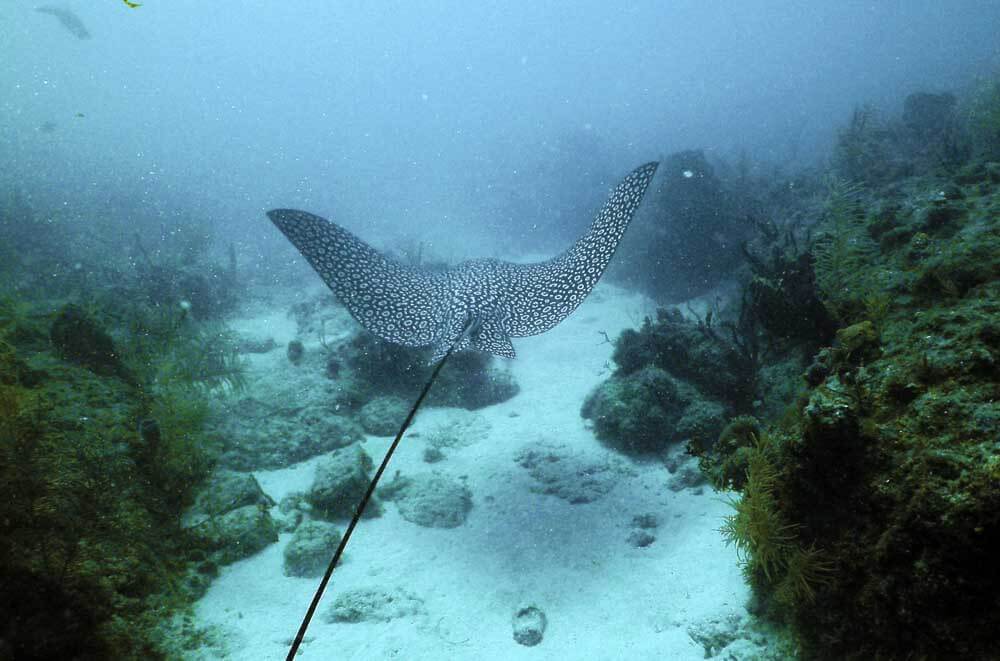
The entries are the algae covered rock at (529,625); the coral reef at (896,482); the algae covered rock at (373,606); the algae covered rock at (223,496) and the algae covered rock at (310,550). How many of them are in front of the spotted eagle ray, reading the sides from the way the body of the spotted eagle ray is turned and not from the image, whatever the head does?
0

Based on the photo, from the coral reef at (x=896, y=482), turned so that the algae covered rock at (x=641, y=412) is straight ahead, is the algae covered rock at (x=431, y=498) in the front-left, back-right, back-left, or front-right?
front-left

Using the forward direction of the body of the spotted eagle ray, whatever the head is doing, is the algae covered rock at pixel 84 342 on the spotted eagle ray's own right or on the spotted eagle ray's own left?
on the spotted eagle ray's own left

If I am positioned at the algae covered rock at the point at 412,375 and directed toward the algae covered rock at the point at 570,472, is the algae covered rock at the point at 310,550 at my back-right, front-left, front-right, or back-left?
front-right

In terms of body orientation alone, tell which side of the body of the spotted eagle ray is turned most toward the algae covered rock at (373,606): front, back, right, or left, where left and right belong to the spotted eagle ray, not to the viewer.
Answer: back

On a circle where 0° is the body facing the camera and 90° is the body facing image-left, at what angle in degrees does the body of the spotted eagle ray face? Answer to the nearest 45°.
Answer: approximately 180°

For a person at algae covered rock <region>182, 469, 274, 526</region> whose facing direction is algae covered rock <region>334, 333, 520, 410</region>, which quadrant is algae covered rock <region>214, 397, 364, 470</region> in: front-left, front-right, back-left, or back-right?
front-left

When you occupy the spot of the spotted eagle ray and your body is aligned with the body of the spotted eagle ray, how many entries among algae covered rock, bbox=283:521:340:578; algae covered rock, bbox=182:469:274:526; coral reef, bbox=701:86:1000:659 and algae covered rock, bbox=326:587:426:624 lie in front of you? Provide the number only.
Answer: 0

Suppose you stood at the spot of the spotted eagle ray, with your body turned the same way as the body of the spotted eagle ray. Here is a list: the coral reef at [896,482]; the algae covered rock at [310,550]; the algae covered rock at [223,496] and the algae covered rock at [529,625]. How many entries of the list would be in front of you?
0

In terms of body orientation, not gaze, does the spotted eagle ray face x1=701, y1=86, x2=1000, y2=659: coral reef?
no

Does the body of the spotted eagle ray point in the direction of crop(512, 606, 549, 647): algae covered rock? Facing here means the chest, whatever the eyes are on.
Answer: no

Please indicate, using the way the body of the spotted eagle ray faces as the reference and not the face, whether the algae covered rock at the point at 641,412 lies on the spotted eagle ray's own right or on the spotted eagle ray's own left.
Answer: on the spotted eagle ray's own right
